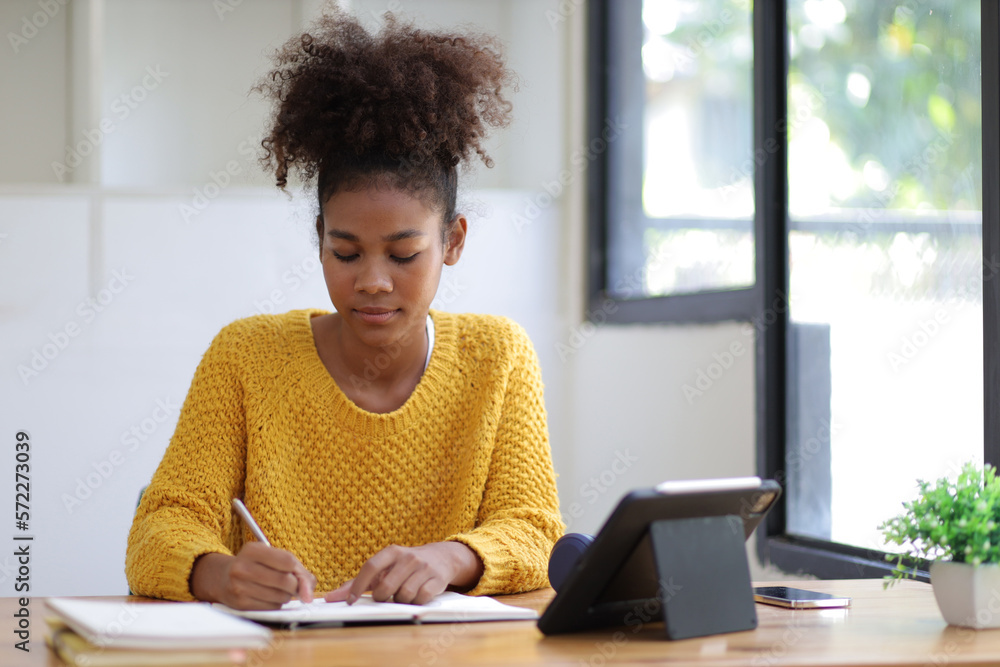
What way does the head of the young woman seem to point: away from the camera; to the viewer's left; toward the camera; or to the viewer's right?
toward the camera

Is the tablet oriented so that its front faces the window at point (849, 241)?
no

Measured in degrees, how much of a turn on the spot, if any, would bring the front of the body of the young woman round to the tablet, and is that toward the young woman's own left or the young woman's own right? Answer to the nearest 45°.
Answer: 0° — they already face it

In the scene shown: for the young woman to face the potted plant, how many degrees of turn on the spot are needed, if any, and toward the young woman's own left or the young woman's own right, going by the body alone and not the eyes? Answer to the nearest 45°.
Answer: approximately 45° to the young woman's own left

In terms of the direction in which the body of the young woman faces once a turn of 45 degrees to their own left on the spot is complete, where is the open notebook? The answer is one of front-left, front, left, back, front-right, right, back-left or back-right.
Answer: front-right

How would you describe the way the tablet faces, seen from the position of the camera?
facing away from the viewer and to the left of the viewer

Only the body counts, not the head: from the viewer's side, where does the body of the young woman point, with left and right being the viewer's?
facing the viewer

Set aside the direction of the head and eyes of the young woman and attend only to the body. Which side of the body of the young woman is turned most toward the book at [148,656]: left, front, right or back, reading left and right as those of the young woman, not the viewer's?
front

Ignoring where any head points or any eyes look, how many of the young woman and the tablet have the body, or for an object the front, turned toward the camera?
1
